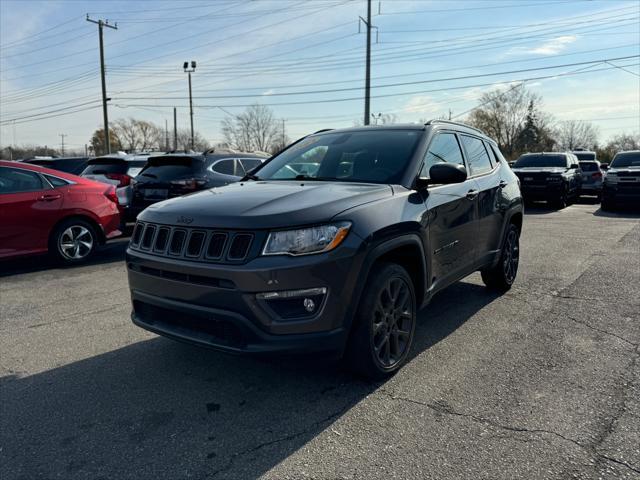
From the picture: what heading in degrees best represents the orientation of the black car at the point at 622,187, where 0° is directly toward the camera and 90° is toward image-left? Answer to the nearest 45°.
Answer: approximately 0°

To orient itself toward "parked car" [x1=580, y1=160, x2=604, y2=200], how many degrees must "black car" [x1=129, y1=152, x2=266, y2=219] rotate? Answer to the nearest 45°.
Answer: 0° — it already faces it

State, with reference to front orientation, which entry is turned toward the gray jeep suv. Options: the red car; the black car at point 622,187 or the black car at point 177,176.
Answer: the black car at point 622,187

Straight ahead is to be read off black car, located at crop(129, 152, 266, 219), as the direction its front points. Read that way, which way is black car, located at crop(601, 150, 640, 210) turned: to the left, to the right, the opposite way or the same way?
the opposite way

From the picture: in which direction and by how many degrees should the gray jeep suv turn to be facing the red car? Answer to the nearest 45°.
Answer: approximately 90° to its right

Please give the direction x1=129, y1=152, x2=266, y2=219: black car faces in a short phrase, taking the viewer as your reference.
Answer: facing away from the viewer and to the right of the viewer

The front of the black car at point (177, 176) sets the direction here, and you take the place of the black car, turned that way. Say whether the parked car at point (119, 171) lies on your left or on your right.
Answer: on your left

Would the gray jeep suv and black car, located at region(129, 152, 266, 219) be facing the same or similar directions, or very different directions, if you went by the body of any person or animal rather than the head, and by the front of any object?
very different directions

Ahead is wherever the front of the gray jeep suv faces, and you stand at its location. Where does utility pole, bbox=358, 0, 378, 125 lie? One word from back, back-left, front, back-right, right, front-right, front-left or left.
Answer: back-right

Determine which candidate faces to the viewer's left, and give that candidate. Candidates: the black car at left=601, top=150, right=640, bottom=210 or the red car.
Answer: the red car

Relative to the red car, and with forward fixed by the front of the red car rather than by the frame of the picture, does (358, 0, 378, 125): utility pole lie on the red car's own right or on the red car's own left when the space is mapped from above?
on the red car's own right

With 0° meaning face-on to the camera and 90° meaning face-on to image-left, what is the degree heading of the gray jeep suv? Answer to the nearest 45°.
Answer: approximately 45°

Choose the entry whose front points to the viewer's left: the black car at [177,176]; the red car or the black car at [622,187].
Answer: the red car

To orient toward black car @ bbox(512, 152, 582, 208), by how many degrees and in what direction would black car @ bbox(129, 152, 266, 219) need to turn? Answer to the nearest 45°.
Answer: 0° — it already faces it

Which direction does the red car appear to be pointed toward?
to the viewer's left
